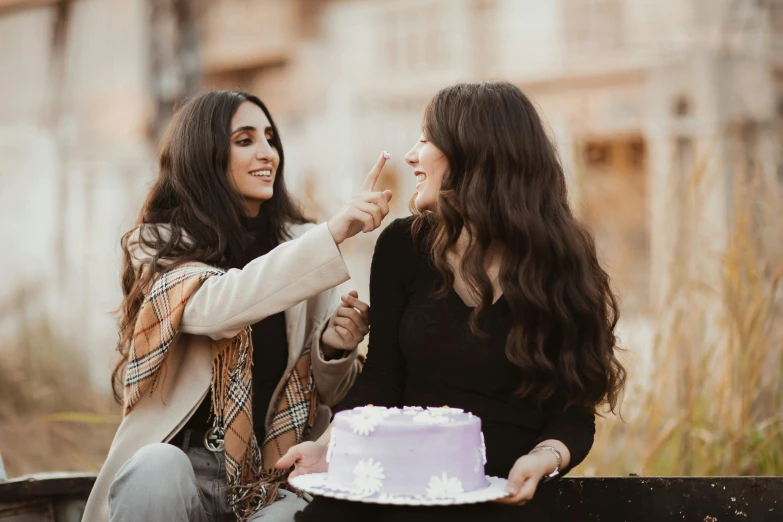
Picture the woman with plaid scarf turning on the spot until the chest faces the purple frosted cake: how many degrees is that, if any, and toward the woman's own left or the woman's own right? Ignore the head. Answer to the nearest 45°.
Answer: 0° — they already face it

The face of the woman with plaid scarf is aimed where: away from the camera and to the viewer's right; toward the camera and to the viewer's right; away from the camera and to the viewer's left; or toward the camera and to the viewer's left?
toward the camera and to the viewer's right

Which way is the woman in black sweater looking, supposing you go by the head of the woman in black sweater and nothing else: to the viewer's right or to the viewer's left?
to the viewer's left

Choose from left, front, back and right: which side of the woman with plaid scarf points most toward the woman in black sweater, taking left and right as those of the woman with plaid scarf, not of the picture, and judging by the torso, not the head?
front

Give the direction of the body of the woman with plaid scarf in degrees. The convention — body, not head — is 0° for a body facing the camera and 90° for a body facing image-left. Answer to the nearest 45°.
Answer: approximately 315°

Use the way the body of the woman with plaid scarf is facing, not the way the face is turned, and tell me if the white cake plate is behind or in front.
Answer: in front
